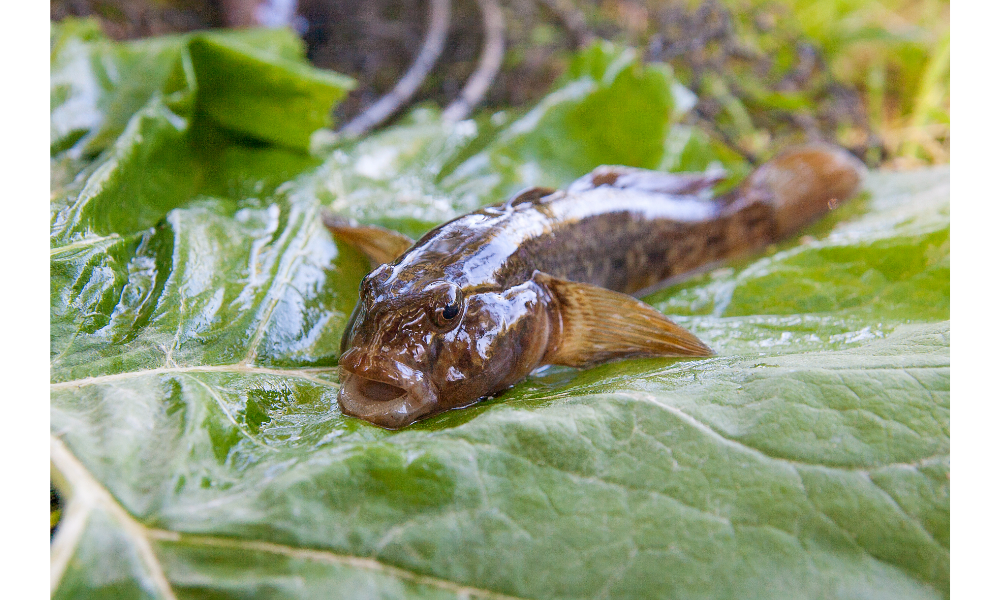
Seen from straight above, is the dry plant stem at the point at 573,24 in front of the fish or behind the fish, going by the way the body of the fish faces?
behind

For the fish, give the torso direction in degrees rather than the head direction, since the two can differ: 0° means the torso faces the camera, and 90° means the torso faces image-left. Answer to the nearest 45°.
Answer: approximately 45°

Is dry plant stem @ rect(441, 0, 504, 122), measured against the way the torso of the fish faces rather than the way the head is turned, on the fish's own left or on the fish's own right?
on the fish's own right

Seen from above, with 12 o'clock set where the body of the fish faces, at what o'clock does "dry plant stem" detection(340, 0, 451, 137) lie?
The dry plant stem is roughly at 4 o'clock from the fish.
